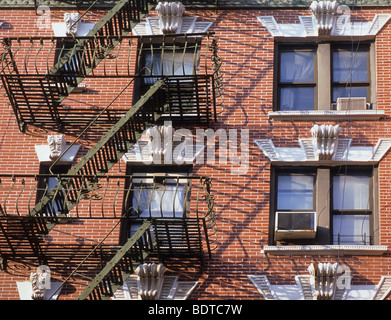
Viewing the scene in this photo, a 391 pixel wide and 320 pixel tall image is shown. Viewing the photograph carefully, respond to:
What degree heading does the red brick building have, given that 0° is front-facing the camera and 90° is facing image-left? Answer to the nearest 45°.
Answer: approximately 0°
